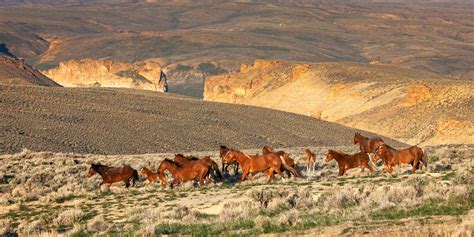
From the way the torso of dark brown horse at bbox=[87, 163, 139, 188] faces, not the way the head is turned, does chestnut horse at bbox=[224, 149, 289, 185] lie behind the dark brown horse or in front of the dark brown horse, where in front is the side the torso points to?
behind

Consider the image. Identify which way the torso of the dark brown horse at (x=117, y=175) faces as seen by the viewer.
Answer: to the viewer's left

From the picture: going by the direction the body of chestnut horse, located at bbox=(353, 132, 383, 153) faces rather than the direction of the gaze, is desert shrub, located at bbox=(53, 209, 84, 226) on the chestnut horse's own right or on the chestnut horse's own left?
on the chestnut horse's own left

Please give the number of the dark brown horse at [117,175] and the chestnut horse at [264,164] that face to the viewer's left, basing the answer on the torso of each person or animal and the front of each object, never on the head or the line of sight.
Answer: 2

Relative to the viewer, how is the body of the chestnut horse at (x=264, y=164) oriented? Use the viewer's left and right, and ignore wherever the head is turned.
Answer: facing to the left of the viewer

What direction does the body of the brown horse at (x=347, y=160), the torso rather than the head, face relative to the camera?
to the viewer's left

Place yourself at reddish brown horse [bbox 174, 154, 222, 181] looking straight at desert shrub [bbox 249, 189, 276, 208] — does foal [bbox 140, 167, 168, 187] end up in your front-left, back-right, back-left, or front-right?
back-right

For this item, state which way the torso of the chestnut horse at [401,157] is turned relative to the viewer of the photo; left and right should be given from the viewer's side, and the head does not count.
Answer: facing to the left of the viewer

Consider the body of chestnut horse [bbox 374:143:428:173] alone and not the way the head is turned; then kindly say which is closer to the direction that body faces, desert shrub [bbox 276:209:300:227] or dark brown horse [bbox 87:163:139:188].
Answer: the dark brown horse

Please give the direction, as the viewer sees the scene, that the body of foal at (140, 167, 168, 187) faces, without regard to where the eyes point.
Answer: to the viewer's left

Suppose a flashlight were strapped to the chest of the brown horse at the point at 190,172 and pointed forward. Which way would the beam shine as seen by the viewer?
to the viewer's left

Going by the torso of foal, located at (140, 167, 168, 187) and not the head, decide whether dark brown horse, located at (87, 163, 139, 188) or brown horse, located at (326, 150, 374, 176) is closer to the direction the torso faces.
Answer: the dark brown horse

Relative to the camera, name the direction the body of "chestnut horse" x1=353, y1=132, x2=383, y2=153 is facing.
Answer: to the viewer's left
